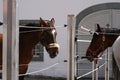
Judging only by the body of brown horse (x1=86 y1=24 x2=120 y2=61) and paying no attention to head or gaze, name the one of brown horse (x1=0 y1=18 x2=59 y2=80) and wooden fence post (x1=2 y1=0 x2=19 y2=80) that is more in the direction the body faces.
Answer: the brown horse

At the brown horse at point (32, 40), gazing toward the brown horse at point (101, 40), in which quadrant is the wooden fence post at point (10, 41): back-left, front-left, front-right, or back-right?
back-right

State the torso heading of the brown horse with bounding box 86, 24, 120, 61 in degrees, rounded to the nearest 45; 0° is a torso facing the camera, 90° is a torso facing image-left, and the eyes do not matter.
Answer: approximately 90°
